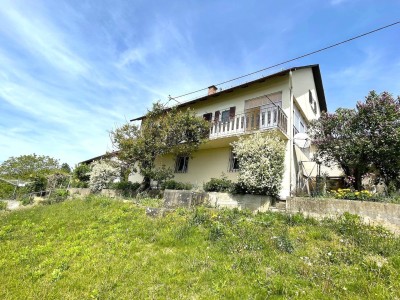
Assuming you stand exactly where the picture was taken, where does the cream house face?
facing the viewer and to the left of the viewer

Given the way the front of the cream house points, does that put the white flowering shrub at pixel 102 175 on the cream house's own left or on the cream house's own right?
on the cream house's own right

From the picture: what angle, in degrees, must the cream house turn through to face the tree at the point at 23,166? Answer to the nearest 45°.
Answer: approximately 90° to its right

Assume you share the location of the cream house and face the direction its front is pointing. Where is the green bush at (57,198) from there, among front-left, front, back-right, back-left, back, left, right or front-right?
front-right

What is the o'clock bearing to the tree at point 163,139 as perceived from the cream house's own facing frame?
The tree is roughly at 1 o'clock from the cream house.

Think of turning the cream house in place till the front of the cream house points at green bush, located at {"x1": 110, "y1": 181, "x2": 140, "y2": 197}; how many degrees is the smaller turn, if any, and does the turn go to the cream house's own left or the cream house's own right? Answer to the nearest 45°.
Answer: approximately 45° to the cream house's own right

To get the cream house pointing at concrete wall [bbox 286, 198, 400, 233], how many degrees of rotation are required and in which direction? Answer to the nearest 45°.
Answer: approximately 90° to its left

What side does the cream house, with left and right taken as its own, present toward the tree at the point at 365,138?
left
